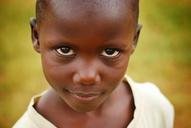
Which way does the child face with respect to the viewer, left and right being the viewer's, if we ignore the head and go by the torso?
facing the viewer
